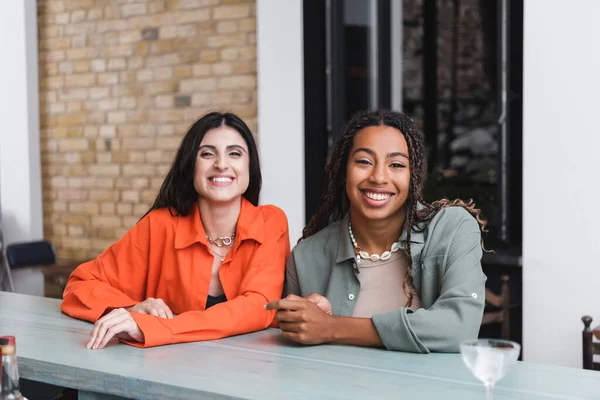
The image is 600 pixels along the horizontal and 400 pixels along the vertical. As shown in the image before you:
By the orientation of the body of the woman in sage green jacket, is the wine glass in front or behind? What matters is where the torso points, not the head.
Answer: in front

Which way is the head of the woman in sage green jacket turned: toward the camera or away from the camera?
toward the camera

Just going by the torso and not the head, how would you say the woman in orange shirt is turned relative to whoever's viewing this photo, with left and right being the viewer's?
facing the viewer

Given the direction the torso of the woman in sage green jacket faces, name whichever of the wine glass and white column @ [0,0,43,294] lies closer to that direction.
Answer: the wine glass

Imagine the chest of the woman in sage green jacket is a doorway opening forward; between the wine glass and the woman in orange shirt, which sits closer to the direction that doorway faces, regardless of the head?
the wine glass

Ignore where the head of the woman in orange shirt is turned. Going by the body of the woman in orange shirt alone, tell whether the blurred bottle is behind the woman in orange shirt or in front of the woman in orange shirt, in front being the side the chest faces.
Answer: in front

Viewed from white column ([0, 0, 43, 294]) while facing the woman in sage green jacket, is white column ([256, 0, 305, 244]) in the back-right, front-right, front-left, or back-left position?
front-left

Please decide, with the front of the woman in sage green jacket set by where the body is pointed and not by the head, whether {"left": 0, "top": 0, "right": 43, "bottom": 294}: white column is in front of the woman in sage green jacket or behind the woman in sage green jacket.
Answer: behind

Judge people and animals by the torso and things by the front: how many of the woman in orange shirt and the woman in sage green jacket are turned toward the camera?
2

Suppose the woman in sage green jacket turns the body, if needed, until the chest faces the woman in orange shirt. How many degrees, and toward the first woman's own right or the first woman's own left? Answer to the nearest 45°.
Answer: approximately 90° to the first woman's own right

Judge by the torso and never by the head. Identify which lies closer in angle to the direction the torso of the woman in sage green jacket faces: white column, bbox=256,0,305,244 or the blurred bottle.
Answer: the blurred bottle

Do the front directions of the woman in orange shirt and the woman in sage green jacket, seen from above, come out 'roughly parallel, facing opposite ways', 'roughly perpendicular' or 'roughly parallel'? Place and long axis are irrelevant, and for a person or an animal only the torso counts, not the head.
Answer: roughly parallel

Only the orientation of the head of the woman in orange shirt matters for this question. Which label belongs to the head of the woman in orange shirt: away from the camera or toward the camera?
toward the camera
